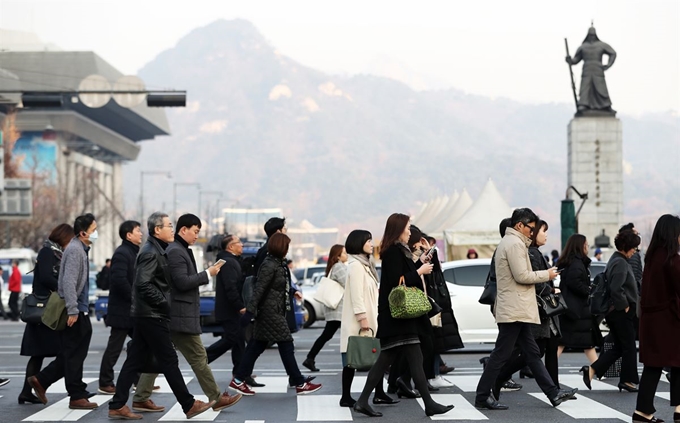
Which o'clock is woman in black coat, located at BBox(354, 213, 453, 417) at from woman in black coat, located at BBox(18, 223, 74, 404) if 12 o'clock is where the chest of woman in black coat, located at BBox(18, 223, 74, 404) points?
woman in black coat, located at BBox(354, 213, 453, 417) is roughly at 1 o'clock from woman in black coat, located at BBox(18, 223, 74, 404).

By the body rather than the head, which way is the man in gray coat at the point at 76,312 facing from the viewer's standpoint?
to the viewer's right

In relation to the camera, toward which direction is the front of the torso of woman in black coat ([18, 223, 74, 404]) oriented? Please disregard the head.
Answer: to the viewer's right

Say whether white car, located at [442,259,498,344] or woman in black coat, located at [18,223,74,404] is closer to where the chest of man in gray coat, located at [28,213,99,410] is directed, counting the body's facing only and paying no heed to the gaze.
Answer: the white car

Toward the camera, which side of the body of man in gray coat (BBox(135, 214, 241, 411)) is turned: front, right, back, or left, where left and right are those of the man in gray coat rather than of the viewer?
right
